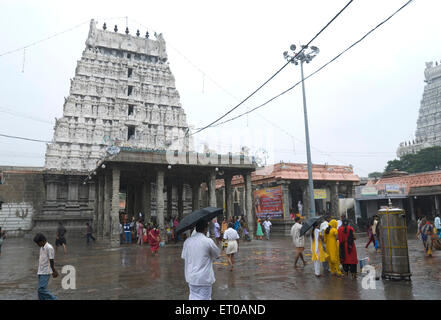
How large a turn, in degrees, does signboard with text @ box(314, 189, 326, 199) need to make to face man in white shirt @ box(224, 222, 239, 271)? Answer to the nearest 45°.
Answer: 0° — it already faces them

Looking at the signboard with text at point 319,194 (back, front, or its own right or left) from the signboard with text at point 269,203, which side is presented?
right

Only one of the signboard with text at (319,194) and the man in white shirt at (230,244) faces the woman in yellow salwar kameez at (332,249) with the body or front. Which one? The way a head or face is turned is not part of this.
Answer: the signboard with text

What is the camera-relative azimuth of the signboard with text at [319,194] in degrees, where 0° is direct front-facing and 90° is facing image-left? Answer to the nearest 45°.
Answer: approximately 0°

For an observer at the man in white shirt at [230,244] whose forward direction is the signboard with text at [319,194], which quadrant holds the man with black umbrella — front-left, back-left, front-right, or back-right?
back-right
